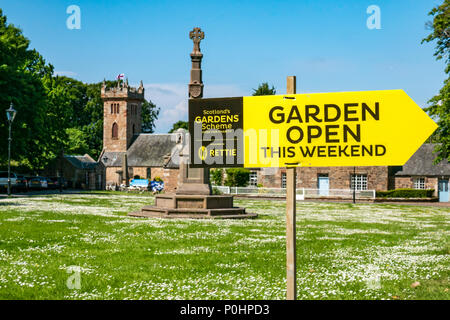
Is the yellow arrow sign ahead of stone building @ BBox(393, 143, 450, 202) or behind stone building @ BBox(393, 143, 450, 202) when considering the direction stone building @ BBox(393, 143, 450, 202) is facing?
ahead

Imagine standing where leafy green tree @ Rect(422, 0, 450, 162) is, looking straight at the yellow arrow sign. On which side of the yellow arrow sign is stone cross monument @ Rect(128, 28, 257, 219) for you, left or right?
right

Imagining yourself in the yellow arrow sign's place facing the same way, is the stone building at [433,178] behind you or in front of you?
behind

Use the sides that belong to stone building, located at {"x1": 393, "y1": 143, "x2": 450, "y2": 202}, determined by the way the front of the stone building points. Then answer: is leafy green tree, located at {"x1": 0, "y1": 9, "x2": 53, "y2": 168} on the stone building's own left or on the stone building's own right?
on the stone building's own right

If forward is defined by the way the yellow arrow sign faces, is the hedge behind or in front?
behind

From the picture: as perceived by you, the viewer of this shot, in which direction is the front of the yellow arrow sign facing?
facing the viewer

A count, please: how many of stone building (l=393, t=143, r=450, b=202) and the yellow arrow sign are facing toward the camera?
2

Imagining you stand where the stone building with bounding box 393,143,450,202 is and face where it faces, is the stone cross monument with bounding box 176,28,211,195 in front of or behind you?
in front

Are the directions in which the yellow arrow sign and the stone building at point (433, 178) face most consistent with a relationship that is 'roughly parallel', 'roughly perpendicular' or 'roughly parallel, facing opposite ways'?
roughly parallel

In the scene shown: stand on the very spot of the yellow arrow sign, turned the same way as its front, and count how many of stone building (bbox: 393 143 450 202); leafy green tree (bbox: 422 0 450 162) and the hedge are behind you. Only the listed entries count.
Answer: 3

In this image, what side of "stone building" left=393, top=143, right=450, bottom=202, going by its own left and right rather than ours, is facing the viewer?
front

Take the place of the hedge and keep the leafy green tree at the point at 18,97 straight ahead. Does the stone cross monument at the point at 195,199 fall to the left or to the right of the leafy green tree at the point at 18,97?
left
